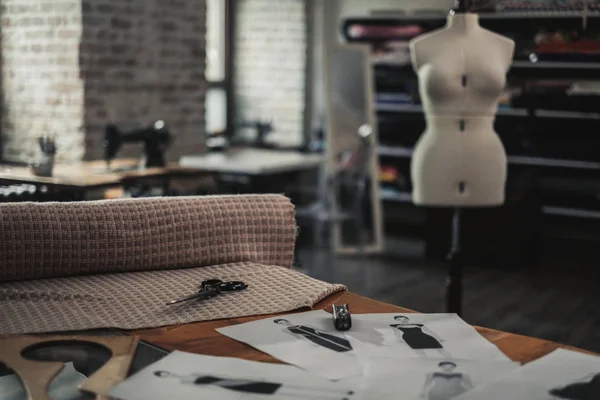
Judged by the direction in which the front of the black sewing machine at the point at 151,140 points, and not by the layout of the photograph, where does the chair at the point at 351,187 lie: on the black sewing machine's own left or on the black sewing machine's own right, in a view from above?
on the black sewing machine's own left

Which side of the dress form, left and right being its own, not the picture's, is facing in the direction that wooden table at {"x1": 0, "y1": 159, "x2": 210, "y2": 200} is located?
right

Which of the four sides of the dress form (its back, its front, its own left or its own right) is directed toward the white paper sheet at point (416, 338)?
front

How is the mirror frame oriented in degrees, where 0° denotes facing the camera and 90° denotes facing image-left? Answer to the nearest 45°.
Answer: approximately 0°

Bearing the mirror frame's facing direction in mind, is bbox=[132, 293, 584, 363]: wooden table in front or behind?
in front

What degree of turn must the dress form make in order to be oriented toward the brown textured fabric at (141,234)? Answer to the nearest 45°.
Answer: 0° — it already faces it

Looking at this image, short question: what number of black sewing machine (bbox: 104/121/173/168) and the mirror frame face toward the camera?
2

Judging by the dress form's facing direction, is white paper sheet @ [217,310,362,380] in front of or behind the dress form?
in front

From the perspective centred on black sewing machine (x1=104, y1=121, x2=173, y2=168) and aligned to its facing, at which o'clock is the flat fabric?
The flat fabric is roughly at 12 o'clock from the black sewing machine.

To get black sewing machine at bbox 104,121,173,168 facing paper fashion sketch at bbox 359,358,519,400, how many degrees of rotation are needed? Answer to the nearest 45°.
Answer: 0° — it already faces it

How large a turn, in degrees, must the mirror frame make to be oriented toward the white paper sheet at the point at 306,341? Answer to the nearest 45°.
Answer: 0° — it already faces it
